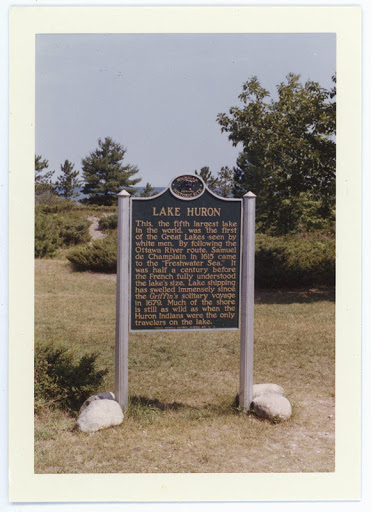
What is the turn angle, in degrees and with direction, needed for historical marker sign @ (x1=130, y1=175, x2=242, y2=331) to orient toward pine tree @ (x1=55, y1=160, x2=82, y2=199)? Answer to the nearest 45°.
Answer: approximately 180°

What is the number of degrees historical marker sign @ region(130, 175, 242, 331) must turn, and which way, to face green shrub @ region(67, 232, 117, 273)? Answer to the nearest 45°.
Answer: approximately 180°
